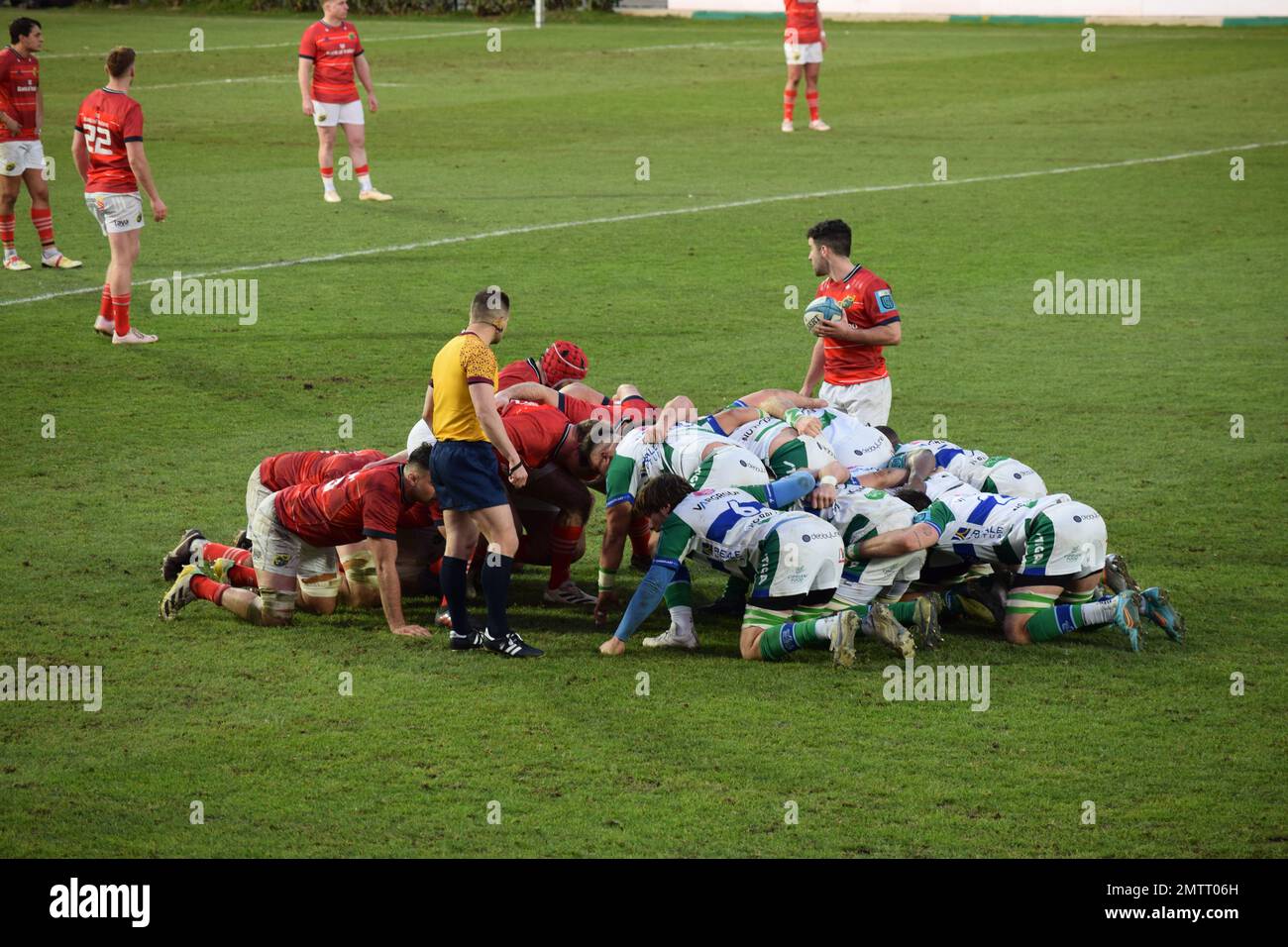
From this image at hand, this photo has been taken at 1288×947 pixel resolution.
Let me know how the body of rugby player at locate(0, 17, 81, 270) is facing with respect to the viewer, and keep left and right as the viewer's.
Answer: facing the viewer and to the right of the viewer

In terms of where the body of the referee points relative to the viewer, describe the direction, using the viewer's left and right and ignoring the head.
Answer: facing away from the viewer and to the right of the viewer

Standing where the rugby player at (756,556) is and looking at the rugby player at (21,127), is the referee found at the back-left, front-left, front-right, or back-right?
front-left

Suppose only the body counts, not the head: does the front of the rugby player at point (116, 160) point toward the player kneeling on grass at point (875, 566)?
no

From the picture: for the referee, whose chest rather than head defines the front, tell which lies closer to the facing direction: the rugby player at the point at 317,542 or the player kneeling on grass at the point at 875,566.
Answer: the player kneeling on grass

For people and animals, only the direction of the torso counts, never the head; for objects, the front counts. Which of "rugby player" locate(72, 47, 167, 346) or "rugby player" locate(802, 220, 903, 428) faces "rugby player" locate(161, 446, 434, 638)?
"rugby player" locate(802, 220, 903, 428)

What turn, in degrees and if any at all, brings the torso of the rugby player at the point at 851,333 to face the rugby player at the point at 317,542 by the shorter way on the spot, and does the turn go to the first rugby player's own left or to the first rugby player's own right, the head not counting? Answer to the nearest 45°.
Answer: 0° — they already face them

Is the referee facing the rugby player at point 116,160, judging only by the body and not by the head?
no

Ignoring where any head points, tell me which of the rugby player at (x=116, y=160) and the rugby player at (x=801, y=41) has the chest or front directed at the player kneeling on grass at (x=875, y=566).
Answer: the rugby player at (x=801, y=41)

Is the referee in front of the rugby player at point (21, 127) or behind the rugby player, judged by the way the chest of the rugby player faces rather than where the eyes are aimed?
in front

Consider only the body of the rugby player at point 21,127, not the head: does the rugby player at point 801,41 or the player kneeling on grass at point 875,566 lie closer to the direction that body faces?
the player kneeling on grass

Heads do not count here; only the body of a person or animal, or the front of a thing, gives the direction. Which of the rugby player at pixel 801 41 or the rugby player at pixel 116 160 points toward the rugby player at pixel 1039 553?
the rugby player at pixel 801 41

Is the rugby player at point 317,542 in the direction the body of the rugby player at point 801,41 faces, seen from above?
yes

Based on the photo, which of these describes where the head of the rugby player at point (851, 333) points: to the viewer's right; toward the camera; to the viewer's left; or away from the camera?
to the viewer's left

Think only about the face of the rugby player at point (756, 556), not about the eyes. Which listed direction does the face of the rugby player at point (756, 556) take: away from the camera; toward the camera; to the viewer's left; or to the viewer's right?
to the viewer's left

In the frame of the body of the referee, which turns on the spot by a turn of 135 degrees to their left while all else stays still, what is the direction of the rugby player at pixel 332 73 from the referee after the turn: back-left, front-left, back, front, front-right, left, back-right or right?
right

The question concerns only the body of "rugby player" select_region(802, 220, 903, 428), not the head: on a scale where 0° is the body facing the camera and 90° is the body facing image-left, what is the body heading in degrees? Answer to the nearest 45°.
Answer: approximately 45°

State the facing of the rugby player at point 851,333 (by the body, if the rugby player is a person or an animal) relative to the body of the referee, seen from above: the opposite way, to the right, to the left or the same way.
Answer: the opposite way

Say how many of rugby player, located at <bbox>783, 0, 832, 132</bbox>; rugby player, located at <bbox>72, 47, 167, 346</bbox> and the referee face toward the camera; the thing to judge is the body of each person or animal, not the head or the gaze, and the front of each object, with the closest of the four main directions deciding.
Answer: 1

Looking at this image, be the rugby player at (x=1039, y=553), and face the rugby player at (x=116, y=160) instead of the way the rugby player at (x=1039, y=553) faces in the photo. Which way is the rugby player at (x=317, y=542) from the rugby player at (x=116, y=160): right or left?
left

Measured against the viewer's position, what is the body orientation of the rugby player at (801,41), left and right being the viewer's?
facing the viewer
